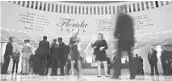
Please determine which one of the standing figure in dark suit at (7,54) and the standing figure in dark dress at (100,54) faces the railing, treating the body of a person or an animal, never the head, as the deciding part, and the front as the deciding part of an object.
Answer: the standing figure in dark suit at (7,54)

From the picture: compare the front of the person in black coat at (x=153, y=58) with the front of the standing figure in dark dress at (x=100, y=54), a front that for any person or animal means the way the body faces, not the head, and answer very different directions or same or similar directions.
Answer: same or similar directions

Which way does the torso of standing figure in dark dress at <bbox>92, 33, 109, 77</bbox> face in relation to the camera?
toward the camera

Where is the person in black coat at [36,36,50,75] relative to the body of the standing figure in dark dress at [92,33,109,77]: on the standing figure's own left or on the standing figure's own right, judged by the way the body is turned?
on the standing figure's own right
